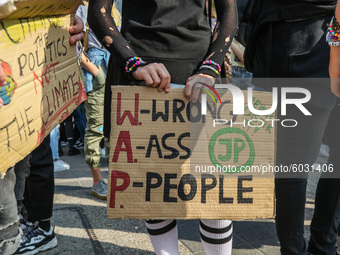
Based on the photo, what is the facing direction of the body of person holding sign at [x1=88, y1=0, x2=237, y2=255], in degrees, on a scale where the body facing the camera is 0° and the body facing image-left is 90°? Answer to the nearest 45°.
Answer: approximately 0°
